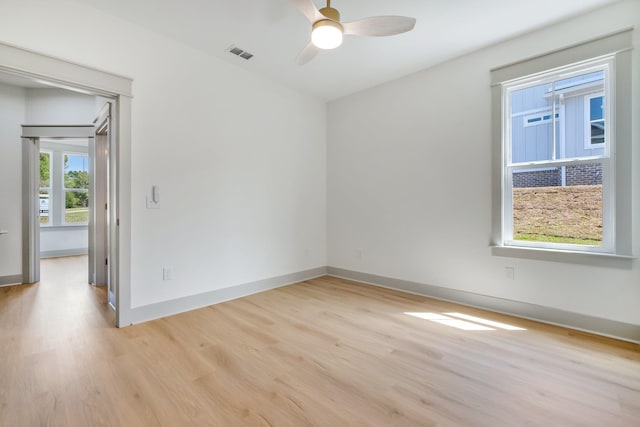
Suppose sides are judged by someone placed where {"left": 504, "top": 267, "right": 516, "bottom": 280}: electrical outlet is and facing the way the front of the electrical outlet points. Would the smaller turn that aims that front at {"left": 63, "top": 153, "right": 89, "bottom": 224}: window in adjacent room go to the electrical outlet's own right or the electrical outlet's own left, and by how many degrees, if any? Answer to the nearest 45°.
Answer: approximately 90° to the electrical outlet's own right

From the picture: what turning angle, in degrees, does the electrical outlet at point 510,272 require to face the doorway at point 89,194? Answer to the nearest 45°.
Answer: approximately 90° to its right

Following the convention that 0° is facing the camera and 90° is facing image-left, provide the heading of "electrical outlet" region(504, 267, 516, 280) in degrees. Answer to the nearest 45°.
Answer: approximately 0°

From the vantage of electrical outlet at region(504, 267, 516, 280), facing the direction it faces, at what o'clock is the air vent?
The air vent is roughly at 2 o'clock from the electrical outlet.

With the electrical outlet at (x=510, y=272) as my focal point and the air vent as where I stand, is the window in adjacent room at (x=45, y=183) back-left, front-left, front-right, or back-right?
back-left

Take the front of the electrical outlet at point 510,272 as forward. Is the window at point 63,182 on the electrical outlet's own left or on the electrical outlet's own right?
on the electrical outlet's own right

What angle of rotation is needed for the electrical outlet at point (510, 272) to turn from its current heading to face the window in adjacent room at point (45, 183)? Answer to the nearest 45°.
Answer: approximately 90° to its right

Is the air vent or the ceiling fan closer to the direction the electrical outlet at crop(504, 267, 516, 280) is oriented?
the ceiling fan
